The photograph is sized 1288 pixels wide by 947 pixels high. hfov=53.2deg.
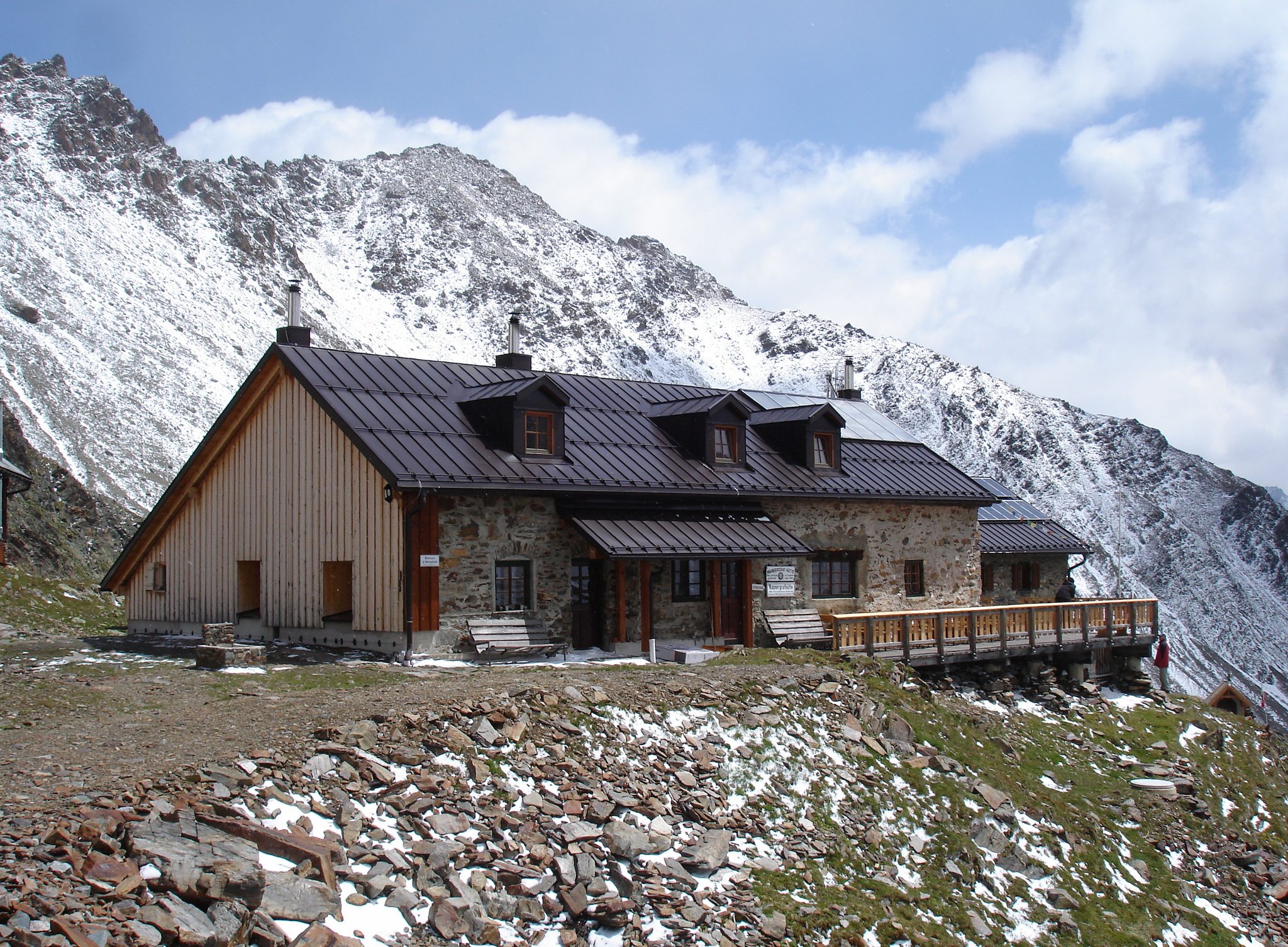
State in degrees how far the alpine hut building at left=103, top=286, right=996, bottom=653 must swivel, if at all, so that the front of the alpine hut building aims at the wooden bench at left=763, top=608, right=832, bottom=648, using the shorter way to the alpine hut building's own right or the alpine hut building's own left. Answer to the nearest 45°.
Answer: approximately 45° to the alpine hut building's own left

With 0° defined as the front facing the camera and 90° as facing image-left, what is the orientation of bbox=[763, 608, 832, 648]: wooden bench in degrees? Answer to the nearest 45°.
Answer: approximately 315°

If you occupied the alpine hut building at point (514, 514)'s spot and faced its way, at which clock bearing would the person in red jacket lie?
The person in red jacket is roughly at 10 o'clock from the alpine hut building.

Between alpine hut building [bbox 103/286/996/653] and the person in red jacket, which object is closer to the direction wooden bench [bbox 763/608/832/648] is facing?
the person in red jacket

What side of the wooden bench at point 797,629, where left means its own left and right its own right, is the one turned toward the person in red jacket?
left

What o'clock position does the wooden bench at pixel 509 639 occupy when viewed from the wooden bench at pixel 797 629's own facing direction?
the wooden bench at pixel 509 639 is roughly at 3 o'clock from the wooden bench at pixel 797 629.
